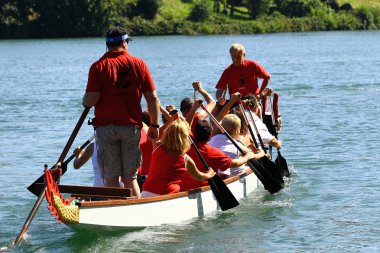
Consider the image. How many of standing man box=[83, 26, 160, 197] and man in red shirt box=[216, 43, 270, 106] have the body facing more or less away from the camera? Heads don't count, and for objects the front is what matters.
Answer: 1

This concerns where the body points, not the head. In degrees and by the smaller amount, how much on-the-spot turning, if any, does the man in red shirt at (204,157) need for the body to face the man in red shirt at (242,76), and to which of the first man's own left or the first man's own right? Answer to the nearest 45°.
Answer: approximately 45° to the first man's own left

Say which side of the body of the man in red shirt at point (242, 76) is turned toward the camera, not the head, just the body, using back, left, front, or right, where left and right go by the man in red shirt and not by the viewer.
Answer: front

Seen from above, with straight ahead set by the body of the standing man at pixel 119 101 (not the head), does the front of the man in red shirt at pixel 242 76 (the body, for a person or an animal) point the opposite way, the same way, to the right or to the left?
the opposite way

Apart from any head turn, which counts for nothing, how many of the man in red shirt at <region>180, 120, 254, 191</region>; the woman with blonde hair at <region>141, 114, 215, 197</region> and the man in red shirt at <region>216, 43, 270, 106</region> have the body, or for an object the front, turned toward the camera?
1

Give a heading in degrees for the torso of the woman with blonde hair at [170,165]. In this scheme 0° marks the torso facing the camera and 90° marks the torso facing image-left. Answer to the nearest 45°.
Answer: approximately 225°

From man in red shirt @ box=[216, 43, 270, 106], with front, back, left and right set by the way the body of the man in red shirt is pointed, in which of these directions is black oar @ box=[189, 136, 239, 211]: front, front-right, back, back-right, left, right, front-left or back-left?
front

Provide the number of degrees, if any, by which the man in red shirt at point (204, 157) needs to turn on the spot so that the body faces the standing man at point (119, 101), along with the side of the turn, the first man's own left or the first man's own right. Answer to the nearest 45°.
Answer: approximately 180°

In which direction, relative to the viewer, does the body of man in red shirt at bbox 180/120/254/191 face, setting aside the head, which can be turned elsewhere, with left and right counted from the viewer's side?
facing away from the viewer and to the right of the viewer

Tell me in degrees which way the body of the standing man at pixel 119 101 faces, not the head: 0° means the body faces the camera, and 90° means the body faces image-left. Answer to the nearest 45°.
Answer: approximately 180°

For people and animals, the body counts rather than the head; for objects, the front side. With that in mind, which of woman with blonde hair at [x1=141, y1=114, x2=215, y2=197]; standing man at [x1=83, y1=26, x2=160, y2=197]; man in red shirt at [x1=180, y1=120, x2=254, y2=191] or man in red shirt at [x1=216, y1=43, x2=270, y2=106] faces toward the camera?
man in red shirt at [x1=216, y1=43, x2=270, y2=106]

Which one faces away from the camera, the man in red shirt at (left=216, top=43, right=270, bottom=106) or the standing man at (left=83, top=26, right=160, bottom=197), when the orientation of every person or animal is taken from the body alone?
the standing man

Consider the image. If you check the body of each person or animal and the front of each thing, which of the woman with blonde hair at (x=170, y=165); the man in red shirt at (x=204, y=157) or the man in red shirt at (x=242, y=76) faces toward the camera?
the man in red shirt at (x=242, y=76)

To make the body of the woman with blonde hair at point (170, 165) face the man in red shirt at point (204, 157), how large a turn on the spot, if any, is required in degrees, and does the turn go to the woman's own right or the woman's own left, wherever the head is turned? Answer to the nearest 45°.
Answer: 0° — they already face them
